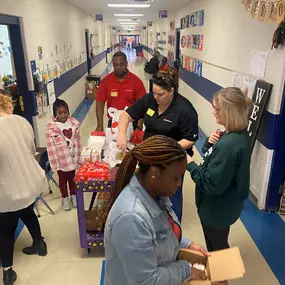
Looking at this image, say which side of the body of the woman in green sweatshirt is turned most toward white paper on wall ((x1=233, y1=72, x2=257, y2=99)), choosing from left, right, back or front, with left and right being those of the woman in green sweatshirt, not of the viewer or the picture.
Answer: right

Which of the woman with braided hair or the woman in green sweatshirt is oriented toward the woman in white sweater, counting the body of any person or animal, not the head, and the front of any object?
the woman in green sweatshirt

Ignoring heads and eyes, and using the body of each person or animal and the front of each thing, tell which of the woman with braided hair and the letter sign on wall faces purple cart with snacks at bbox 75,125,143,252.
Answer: the letter sign on wall

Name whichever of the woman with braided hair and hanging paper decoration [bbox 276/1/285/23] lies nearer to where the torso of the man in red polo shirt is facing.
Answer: the woman with braided hair

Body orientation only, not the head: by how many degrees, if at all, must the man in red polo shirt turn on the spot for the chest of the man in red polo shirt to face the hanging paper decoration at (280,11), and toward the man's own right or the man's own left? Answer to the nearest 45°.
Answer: approximately 45° to the man's own left

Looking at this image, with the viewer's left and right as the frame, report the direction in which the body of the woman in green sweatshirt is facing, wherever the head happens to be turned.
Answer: facing to the left of the viewer

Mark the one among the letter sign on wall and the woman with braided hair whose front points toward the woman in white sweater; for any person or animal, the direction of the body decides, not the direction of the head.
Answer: the letter sign on wall
